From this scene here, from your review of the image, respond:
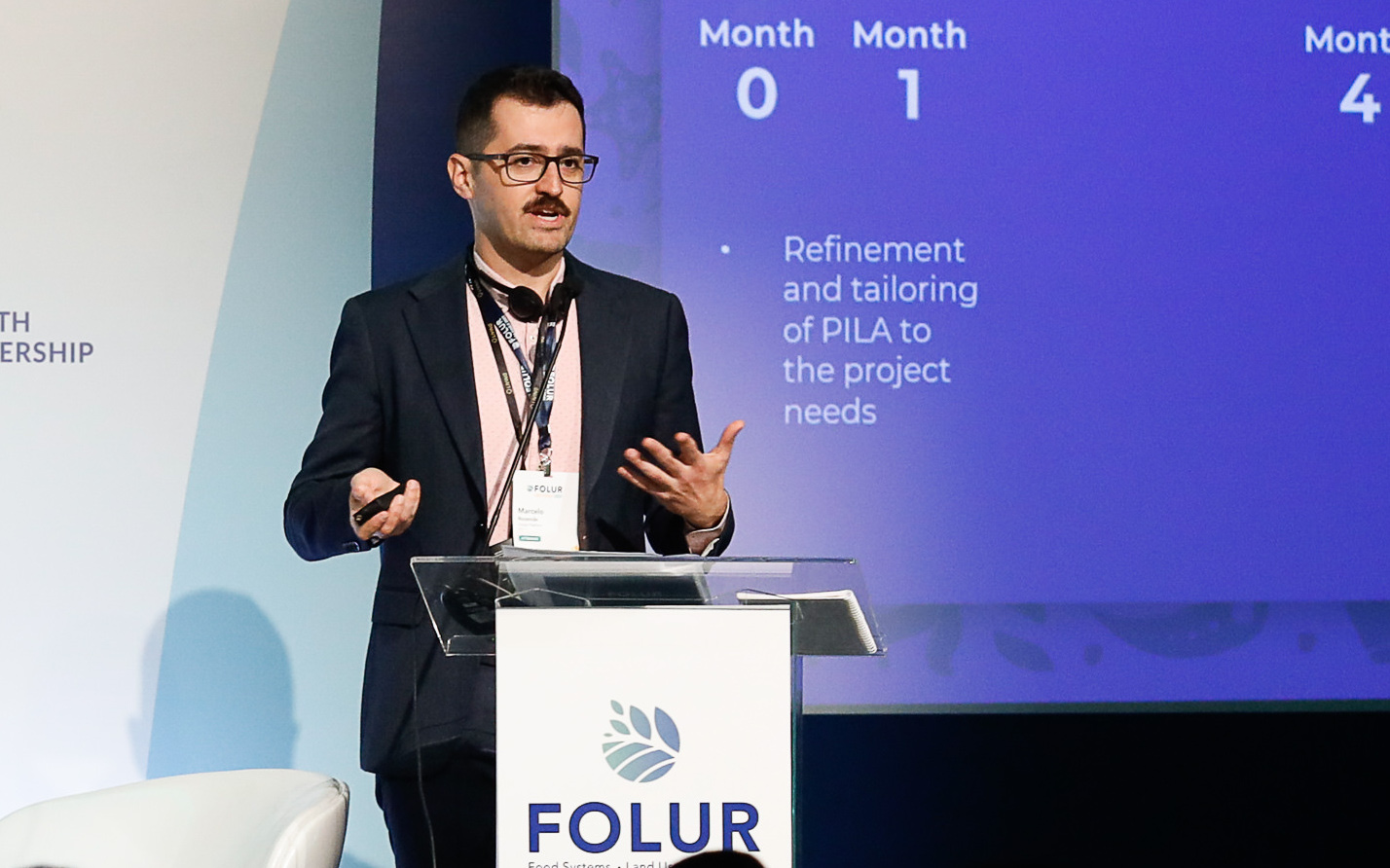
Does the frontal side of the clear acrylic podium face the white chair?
no

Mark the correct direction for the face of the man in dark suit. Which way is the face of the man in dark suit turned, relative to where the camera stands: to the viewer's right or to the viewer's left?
to the viewer's right

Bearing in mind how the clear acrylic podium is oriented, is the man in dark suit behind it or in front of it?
behind

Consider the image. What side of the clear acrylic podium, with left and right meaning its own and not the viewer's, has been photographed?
front
